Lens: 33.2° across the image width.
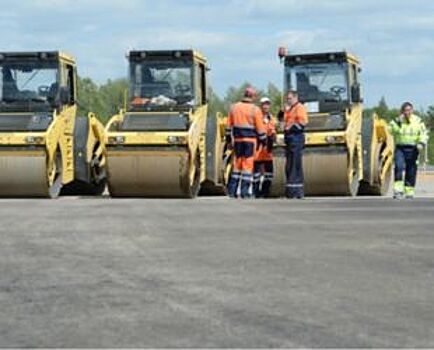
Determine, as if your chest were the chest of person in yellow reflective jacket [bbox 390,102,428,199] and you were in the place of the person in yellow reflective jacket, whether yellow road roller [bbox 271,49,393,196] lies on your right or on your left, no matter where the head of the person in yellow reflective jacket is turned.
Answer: on your right

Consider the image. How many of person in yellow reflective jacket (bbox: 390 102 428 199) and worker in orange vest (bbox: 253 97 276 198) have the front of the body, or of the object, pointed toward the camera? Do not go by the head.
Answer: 2

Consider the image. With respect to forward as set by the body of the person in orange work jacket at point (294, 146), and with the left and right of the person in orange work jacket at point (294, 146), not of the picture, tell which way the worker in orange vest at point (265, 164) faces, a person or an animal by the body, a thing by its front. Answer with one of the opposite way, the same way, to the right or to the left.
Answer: to the left

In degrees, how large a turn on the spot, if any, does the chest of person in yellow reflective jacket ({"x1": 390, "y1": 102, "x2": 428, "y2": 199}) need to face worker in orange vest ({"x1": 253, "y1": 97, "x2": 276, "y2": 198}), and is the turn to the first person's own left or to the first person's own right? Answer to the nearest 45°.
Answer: approximately 90° to the first person's own right

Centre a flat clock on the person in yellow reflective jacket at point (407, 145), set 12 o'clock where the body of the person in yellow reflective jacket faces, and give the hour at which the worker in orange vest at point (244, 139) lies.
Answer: The worker in orange vest is roughly at 2 o'clock from the person in yellow reflective jacket.

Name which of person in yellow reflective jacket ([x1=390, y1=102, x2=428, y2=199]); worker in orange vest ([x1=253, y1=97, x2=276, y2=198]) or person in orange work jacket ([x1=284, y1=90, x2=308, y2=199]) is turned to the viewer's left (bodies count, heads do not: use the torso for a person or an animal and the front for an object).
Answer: person in orange work jacket ([x1=284, y1=90, x2=308, y2=199])

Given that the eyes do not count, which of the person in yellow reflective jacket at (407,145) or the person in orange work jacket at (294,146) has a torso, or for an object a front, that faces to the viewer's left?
the person in orange work jacket

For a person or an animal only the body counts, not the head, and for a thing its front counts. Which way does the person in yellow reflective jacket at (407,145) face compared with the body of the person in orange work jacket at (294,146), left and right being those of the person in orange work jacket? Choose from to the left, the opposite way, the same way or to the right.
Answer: to the left

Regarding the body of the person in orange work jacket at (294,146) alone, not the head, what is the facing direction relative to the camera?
to the viewer's left

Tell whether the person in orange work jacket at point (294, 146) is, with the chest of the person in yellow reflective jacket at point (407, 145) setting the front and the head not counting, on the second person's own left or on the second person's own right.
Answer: on the second person's own right

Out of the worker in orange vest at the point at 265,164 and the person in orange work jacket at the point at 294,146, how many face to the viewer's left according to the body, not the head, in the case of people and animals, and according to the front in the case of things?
1
